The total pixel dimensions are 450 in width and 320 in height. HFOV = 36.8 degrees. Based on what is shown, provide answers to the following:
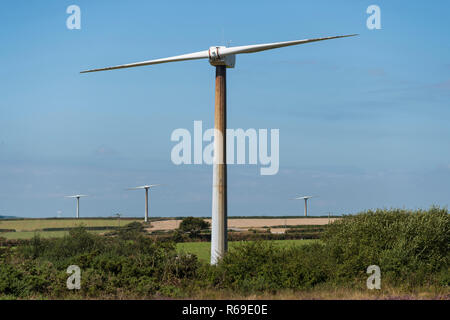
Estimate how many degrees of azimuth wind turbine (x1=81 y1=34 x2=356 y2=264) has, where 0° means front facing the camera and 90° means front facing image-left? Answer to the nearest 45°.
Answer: approximately 45°
